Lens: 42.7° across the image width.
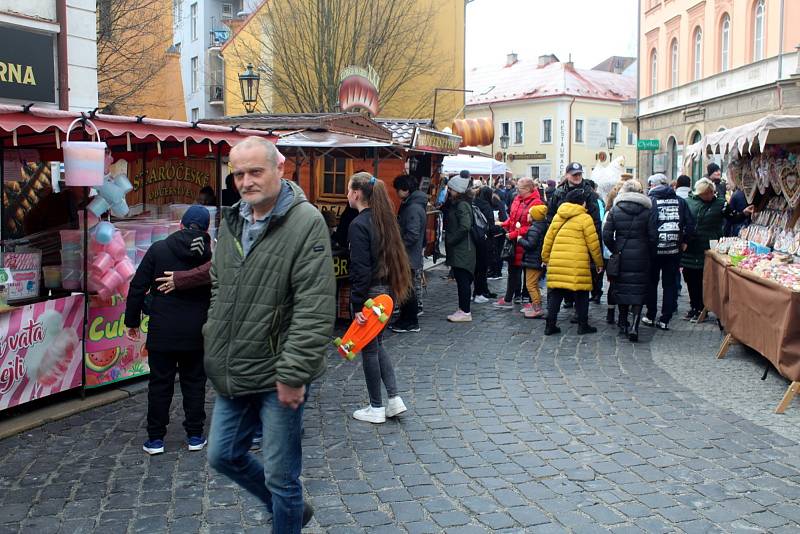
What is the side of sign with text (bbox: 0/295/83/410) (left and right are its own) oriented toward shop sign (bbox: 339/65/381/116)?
left

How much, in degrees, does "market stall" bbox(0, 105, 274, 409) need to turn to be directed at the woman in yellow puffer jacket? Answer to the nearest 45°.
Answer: approximately 45° to its left

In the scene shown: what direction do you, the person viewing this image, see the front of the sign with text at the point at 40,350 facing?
facing the viewer and to the right of the viewer

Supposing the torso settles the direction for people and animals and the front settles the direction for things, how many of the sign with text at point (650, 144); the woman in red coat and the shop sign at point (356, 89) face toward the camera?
2

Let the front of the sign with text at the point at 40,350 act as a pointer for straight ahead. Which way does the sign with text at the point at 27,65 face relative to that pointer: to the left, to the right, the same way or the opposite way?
the same way

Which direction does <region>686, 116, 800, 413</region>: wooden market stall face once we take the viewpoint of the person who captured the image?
facing the viewer and to the left of the viewer

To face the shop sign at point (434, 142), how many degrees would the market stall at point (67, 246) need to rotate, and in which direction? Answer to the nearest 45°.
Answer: approximately 90° to its left

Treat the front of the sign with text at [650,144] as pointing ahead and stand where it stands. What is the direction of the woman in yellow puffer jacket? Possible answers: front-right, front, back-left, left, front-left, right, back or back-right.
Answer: front

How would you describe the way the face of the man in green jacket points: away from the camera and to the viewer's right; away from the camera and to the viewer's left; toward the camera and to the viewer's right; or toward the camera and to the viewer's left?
toward the camera and to the viewer's left

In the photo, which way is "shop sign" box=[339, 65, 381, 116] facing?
toward the camera

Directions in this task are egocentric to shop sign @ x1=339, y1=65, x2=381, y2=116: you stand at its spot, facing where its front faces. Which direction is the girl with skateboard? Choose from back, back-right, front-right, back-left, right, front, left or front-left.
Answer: front
